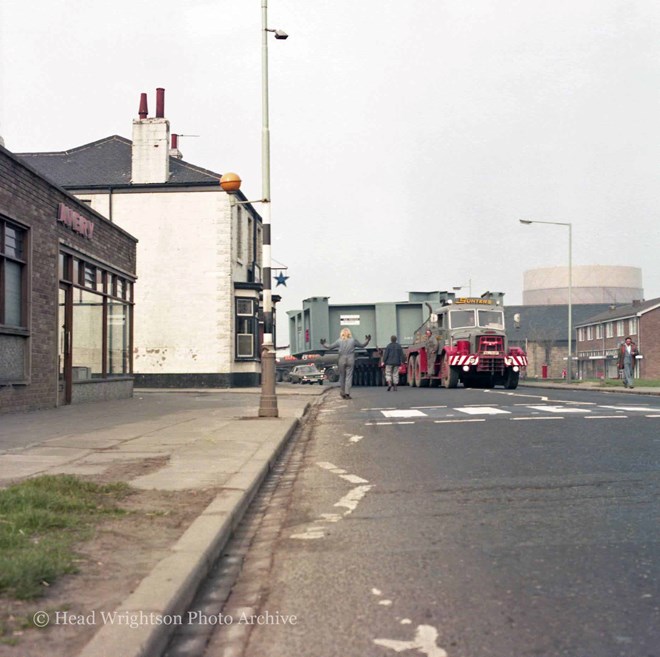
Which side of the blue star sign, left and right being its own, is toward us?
front

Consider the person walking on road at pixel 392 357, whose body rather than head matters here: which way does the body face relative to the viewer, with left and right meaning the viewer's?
facing away from the viewer

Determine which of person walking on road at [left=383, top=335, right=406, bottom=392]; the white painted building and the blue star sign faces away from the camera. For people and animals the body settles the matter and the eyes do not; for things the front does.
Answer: the person walking on road

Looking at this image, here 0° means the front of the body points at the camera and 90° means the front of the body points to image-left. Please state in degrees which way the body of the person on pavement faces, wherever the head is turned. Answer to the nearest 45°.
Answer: approximately 0°

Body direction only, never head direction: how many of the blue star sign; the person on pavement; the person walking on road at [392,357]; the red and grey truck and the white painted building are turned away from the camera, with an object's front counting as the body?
1

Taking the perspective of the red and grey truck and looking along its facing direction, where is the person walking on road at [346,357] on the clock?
The person walking on road is roughly at 2 o'clock from the red and grey truck.
